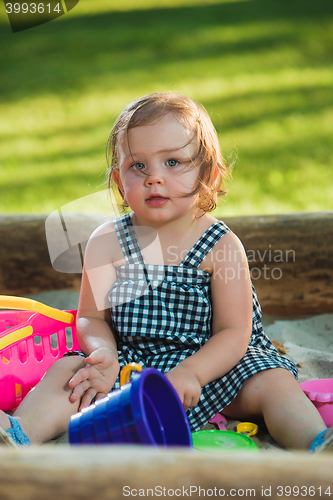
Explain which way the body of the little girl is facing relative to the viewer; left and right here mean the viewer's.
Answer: facing the viewer

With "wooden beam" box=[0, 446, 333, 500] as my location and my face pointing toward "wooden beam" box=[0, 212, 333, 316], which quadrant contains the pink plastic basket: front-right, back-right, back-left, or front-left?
front-left

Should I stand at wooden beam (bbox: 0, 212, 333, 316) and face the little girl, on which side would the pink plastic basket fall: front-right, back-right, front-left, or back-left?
front-right

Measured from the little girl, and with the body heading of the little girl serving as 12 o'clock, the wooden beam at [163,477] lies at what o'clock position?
The wooden beam is roughly at 12 o'clock from the little girl.

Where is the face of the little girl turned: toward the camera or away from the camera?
toward the camera
